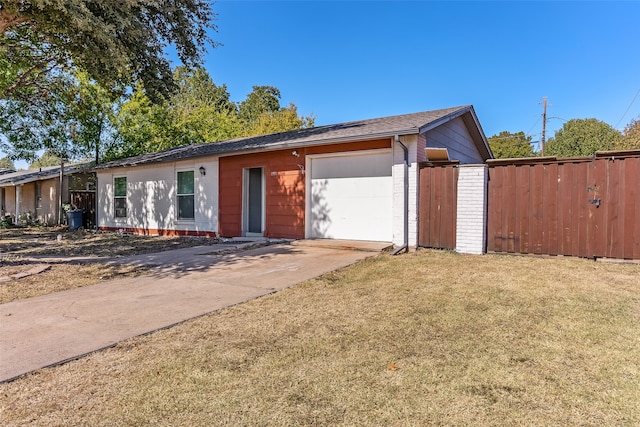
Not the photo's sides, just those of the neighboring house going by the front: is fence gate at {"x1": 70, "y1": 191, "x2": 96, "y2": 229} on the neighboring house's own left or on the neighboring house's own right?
on the neighboring house's own left

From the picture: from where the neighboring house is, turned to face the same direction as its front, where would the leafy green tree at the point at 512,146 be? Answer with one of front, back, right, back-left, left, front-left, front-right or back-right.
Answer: back-left

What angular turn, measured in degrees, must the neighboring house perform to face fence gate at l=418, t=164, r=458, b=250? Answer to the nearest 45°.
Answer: approximately 45° to its left

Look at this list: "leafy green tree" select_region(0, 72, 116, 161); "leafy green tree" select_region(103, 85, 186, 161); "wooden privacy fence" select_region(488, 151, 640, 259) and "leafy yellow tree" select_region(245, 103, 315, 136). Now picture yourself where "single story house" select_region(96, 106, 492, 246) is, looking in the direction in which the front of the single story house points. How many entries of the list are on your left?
1

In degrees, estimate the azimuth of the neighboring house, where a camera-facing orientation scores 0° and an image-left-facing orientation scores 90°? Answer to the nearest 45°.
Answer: approximately 45°

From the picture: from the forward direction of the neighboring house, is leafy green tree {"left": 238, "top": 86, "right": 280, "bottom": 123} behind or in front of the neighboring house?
behind

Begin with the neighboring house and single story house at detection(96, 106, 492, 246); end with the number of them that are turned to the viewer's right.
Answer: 0

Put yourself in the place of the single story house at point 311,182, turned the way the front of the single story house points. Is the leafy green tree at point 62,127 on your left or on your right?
on your right

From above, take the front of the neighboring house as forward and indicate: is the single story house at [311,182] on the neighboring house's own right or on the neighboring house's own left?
on the neighboring house's own left

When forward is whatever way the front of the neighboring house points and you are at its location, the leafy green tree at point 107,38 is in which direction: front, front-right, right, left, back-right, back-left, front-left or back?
front-left

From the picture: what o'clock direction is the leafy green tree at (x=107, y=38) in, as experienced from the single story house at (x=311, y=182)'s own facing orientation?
The leafy green tree is roughly at 1 o'clock from the single story house.

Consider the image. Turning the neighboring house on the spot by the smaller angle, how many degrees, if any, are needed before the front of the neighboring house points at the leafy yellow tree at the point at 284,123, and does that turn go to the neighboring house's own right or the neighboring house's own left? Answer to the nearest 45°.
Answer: approximately 135° to the neighboring house's own left

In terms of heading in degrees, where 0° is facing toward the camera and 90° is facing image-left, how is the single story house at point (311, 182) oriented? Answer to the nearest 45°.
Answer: approximately 45°

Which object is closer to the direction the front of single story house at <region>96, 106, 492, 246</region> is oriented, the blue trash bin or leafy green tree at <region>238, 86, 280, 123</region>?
the blue trash bin
